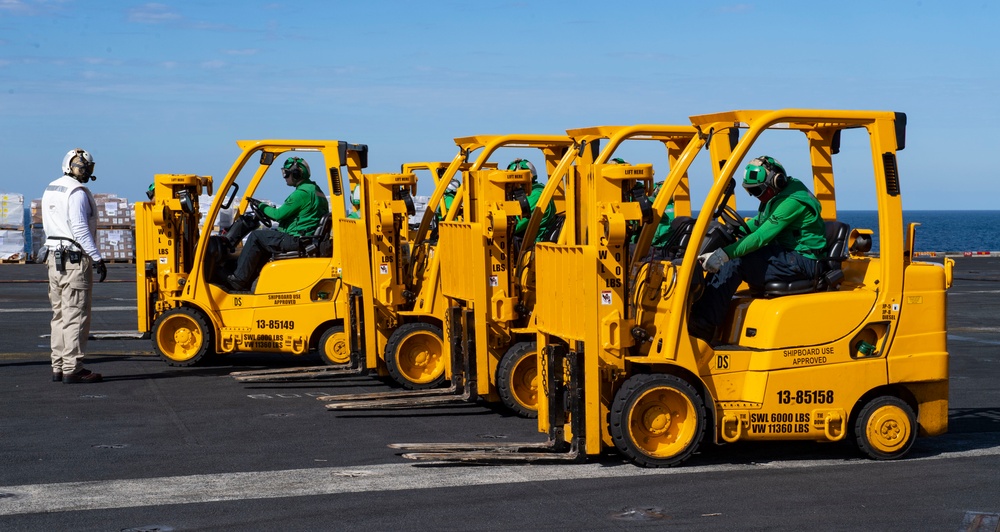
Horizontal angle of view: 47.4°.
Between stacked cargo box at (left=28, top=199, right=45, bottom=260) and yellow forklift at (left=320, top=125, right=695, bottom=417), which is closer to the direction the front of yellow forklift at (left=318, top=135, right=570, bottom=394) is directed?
the stacked cargo box

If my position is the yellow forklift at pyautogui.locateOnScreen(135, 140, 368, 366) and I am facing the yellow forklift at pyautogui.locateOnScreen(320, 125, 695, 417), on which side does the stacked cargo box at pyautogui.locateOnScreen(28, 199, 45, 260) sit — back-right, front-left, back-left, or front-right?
back-left

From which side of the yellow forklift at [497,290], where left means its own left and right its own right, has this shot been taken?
left

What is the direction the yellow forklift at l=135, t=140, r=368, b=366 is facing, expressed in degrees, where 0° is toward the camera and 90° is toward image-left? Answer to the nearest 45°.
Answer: approximately 90°

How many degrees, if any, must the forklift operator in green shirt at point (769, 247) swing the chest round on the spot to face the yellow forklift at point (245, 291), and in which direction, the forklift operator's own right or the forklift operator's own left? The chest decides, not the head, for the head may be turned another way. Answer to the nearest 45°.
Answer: approximately 45° to the forklift operator's own right

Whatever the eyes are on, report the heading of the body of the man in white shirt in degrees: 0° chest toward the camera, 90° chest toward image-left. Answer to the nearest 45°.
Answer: approximately 225°

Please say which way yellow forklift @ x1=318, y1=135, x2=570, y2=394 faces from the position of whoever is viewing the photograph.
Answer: facing to the left of the viewer

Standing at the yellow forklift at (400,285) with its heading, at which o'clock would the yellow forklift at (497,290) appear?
the yellow forklift at (497,290) is roughly at 8 o'clock from the yellow forklift at (400,285).

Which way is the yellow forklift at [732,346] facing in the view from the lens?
facing to the left of the viewer
